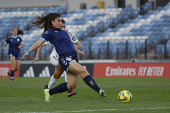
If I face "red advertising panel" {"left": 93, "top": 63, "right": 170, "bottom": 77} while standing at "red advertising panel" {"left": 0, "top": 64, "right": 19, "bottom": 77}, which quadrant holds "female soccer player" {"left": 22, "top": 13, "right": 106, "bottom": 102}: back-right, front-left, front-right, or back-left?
front-right

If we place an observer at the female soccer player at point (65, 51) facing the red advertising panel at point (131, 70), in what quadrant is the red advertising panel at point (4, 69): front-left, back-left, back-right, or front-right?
front-left

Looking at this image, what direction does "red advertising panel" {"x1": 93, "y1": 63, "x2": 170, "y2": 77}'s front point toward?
toward the camera

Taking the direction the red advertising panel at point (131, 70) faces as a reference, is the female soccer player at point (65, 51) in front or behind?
in front

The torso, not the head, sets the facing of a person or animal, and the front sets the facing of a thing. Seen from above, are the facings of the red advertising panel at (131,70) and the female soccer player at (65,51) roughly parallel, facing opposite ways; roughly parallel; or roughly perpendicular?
roughly perpendicular

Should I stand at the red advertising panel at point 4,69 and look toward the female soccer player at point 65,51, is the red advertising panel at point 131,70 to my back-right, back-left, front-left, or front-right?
front-left

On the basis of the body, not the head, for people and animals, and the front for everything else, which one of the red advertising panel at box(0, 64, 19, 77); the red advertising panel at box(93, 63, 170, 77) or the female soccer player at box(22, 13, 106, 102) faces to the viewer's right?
the female soccer player

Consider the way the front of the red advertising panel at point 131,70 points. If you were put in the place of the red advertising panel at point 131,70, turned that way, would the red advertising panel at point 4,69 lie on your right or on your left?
on your right

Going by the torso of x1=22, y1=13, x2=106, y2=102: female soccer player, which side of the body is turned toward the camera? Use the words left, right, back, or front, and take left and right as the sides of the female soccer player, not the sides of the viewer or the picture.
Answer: right

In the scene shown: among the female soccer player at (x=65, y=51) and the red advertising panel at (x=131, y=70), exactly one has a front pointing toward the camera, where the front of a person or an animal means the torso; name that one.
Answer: the red advertising panel

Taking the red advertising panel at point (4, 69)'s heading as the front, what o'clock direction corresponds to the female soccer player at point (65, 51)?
The female soccer player is roughly at 12 o'clock from the red advertising panel.

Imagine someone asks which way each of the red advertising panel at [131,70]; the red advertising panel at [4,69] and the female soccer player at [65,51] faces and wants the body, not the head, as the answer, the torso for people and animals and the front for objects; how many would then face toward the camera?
2
